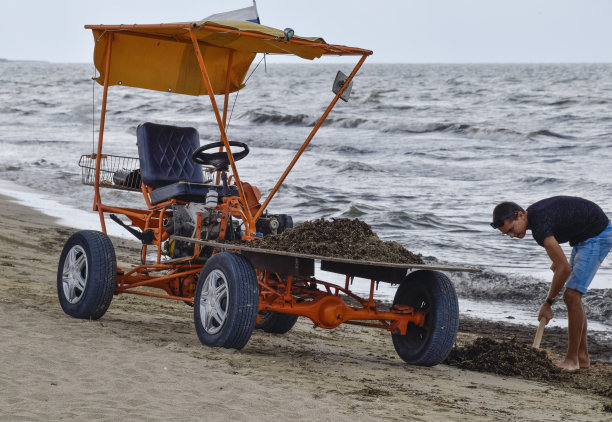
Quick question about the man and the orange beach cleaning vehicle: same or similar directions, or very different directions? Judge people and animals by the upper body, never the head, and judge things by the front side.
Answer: very different directions

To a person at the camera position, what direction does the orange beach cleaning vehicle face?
facing the viewer and to the right of the viewer

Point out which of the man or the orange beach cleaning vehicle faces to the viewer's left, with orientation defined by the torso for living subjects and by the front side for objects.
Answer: the man

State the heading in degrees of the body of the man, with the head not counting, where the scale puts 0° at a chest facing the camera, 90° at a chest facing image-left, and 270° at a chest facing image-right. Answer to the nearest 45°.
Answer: approximately 90°

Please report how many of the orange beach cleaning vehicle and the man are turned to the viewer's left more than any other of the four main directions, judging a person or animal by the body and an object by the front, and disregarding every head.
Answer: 1

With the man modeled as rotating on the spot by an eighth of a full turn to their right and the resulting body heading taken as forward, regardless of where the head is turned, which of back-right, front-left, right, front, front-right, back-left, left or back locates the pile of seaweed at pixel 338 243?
left
